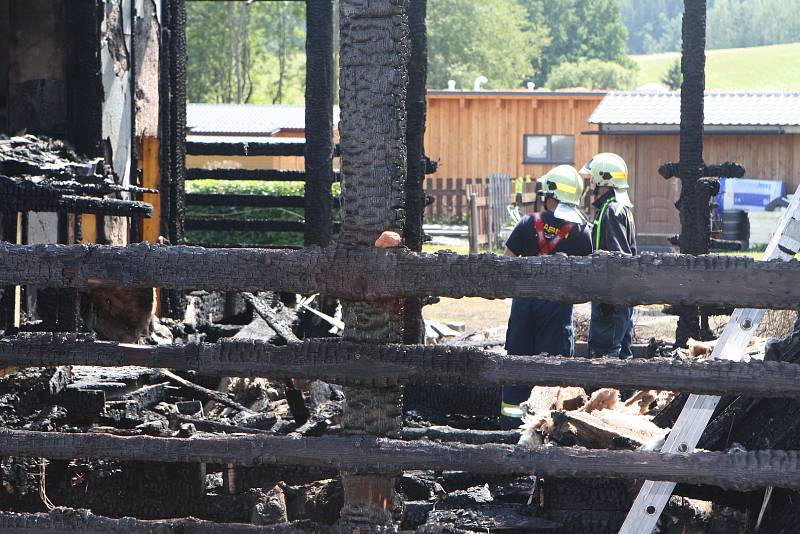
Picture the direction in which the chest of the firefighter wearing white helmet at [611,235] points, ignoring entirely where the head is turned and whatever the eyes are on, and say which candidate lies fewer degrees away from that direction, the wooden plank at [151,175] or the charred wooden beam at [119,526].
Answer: the wooden plank

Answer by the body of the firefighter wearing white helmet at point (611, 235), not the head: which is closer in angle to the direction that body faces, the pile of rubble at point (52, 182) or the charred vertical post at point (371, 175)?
the pile of rubble

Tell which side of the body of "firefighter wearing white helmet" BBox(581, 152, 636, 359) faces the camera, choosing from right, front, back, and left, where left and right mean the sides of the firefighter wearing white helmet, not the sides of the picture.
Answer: left

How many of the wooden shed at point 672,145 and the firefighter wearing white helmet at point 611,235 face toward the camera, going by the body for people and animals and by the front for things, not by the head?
1

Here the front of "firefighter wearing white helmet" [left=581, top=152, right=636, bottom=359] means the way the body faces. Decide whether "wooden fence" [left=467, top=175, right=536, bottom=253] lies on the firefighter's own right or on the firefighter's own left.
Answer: on the firefighter's own right

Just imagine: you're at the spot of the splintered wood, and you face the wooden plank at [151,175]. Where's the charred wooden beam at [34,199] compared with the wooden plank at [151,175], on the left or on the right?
left

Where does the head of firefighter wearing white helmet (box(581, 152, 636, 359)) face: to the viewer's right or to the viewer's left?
to the viewer's left

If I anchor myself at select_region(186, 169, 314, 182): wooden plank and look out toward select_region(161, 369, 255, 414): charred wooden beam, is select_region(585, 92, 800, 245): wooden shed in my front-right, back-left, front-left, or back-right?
back-left

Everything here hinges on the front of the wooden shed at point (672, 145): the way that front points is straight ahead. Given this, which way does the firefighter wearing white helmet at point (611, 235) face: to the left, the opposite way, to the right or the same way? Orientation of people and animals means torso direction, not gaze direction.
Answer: to the right
